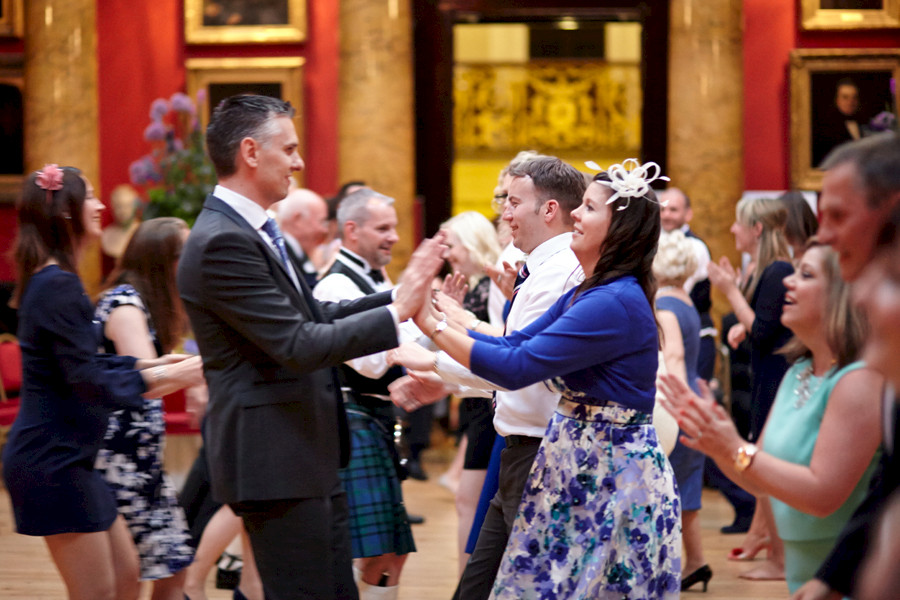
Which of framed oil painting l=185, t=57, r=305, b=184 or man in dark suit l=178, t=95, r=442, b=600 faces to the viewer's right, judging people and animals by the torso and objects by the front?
the man in dark suit

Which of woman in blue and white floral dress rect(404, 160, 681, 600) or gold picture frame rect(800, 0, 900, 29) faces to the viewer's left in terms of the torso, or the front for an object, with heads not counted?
the woman in blue and white floral dress

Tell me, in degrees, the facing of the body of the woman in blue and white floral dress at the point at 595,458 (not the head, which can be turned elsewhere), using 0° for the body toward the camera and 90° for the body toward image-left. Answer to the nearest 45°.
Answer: approximately 90°

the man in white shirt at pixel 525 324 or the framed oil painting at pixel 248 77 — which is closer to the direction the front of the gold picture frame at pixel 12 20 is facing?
the man in white shirt

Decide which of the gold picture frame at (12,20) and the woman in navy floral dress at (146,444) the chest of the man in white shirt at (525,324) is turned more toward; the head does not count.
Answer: the woman in navy floral dress

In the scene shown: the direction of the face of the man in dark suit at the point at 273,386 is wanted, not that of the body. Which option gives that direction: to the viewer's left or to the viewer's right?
to the viewer's right

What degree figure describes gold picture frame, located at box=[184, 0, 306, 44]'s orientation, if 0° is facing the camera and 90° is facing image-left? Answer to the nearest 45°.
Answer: approximately 0°

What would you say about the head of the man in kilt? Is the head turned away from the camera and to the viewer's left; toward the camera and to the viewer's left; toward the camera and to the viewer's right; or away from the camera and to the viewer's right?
toward the camera and to the viewer's right

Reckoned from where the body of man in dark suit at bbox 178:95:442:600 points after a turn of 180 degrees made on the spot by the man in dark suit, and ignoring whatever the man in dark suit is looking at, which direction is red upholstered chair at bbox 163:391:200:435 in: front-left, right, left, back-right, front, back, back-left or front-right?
right

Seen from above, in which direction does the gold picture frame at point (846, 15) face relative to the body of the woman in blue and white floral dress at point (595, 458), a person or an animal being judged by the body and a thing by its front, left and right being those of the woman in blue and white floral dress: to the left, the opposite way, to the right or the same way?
to the left
